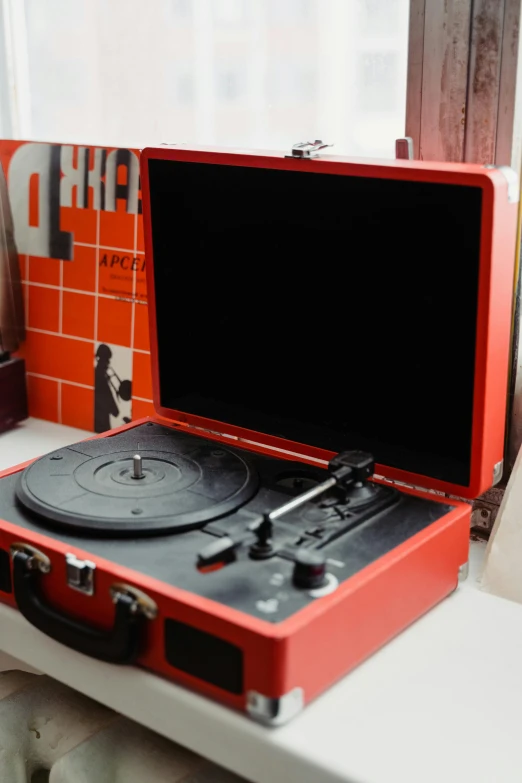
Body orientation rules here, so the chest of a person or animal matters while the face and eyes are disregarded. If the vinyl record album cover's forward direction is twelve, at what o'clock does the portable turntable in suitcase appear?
The portable turntable in suitcase is roughly at 10 o'clock from the vinyl record album cover.

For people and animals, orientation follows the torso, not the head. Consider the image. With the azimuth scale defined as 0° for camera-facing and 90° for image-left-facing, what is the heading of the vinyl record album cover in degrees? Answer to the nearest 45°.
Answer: approximately 45°

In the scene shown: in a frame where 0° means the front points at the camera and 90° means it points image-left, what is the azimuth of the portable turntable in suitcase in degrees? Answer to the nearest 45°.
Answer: approximately 45°
